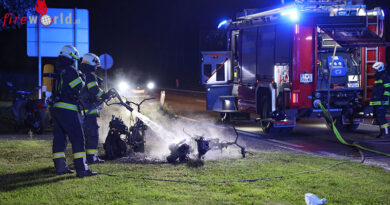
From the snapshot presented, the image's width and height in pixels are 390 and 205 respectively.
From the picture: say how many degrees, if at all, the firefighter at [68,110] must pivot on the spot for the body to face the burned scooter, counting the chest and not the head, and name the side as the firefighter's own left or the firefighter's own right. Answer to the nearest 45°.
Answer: approximately 45° to the firefighter's own left

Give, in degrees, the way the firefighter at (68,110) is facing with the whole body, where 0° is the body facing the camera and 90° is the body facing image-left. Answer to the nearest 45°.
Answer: approximately 270°

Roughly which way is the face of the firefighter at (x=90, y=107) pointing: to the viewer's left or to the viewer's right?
to the viewer's right

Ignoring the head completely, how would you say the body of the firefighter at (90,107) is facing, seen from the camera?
to the viewer's right

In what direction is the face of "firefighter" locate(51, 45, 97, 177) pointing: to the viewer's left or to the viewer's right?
to the viewer's right

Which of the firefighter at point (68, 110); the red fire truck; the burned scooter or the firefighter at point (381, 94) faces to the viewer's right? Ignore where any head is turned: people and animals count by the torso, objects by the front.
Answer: the firefighter at point (68, 110)

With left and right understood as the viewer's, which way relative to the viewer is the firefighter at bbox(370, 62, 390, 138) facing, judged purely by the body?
facing to the left of the viewer

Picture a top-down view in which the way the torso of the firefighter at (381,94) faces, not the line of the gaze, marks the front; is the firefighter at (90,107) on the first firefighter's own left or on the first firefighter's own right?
on the first firefighter's own left

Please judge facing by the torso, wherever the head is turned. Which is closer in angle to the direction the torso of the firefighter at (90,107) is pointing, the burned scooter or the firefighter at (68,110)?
the burned scooter

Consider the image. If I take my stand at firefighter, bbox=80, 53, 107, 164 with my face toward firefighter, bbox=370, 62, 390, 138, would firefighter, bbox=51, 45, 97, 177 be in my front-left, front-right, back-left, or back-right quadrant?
back-right
